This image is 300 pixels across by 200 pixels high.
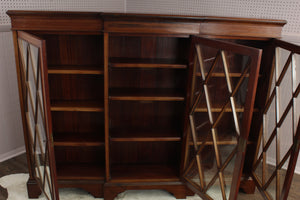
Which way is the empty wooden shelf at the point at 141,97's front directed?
toward the camera
